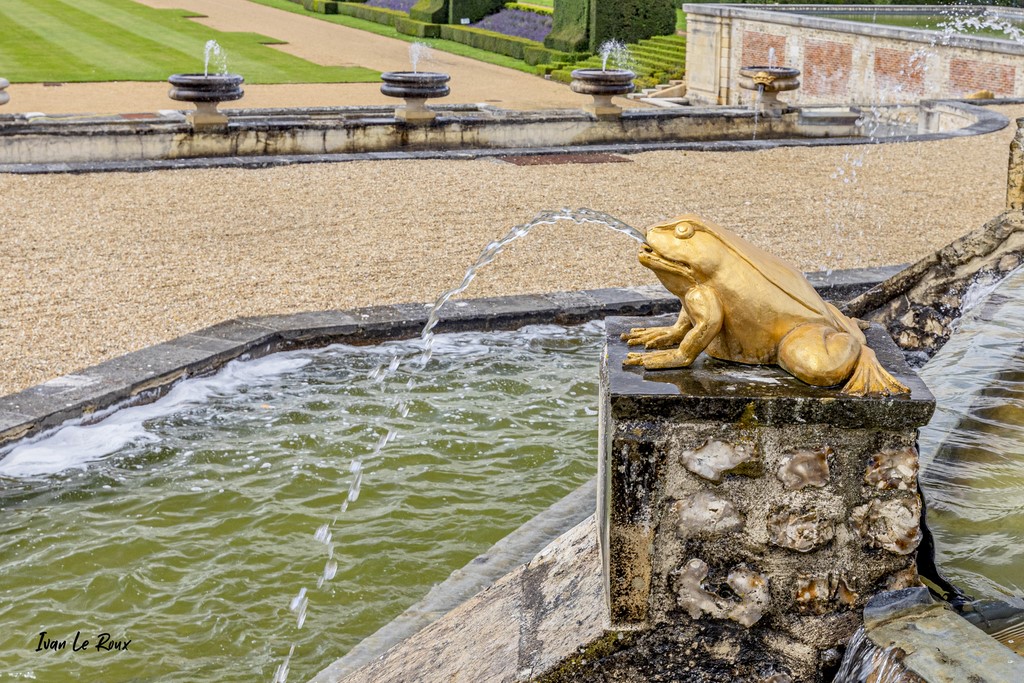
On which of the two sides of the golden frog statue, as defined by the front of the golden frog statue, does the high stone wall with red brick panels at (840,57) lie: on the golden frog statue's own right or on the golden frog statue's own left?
on the golden frog statue's own right

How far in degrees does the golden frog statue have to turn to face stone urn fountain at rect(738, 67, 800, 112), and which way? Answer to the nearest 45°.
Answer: approximately 90° to its right

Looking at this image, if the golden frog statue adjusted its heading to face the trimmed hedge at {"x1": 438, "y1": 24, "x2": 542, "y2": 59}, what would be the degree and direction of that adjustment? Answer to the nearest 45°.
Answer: approximately 90° to its right

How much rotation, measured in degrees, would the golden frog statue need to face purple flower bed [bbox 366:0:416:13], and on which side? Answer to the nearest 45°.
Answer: approximately 90° to its right

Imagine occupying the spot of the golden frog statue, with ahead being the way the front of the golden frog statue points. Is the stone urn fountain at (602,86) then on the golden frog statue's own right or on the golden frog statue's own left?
on the golden frog statue's own right

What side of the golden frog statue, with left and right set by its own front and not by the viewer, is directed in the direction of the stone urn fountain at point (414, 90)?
right

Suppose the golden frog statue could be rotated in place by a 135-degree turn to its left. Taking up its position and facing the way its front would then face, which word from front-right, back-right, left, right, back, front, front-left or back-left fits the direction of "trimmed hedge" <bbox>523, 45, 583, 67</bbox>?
back-left

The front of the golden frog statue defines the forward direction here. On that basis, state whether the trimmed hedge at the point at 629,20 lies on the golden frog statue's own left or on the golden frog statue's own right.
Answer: on the golden frog statue's own right

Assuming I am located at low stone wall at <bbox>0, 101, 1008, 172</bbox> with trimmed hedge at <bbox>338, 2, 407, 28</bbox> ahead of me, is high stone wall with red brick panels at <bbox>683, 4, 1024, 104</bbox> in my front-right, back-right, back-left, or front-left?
front-right

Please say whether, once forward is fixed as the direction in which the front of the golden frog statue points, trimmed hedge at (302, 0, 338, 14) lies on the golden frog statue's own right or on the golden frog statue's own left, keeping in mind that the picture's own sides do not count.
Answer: on the golden frog statue's own right

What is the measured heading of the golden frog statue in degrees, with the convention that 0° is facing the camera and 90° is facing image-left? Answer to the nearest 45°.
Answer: approximately 90°
